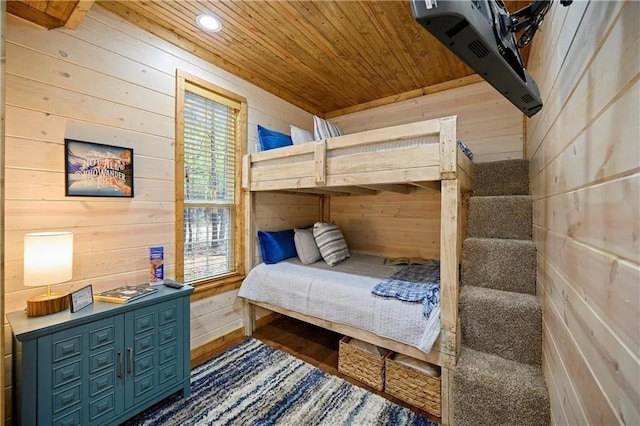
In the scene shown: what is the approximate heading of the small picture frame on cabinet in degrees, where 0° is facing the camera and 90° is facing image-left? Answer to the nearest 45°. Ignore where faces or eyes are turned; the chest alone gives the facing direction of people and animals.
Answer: approximately 315°

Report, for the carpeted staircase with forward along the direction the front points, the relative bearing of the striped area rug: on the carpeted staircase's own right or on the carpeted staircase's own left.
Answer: on the carpeted staircase's own right

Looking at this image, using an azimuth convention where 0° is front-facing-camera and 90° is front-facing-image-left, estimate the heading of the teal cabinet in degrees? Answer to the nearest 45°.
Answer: approximately 315°

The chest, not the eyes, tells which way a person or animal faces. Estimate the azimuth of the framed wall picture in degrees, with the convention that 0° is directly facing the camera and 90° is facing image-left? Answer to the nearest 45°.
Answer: approximately 315°
